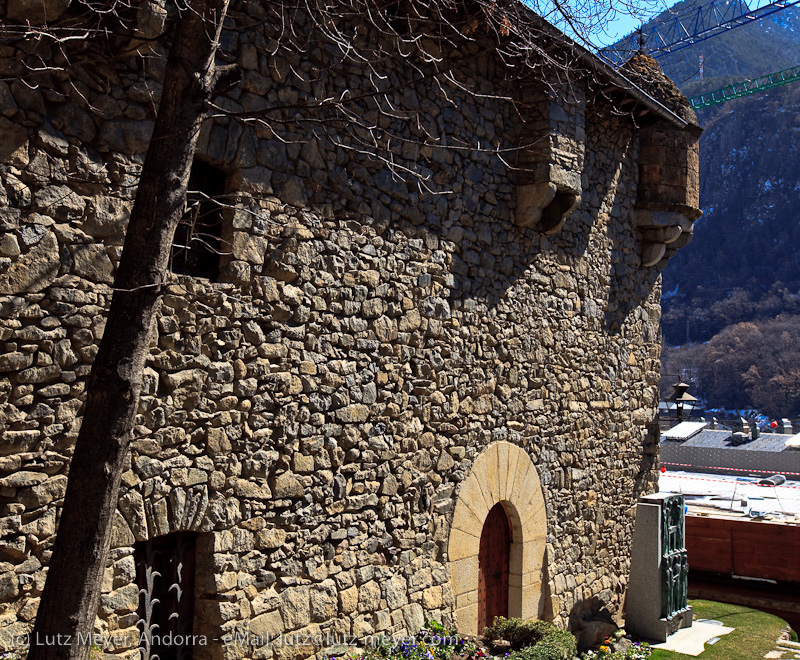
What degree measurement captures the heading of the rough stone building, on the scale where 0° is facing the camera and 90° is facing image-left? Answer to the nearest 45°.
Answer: approximately 315°
